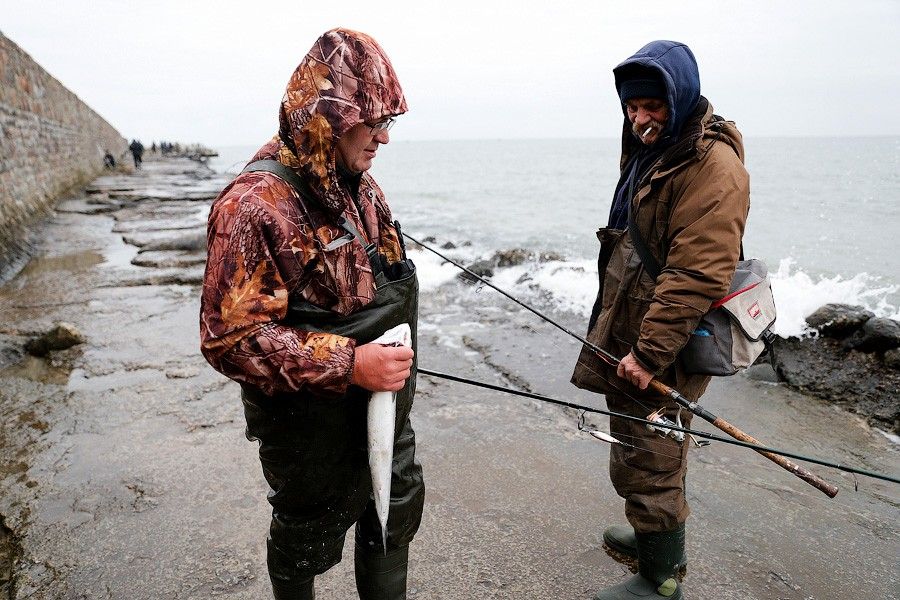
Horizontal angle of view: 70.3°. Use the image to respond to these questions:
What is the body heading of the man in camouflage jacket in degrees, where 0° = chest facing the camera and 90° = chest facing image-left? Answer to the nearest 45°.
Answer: approximately 315°

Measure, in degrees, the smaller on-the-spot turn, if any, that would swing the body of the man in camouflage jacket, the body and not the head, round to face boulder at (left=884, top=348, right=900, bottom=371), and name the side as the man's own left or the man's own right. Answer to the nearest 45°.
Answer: approximately 90° to the man's own left

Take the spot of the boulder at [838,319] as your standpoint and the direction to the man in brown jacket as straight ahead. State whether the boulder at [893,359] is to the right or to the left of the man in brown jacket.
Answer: left

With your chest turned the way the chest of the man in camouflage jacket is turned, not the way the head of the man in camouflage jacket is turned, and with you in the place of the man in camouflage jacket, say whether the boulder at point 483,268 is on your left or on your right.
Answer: on your left

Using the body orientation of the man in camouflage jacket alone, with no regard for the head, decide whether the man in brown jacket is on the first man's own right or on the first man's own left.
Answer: on the first man's own left

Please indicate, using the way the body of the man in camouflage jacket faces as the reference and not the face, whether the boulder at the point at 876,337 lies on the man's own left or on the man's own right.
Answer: on the man's own left

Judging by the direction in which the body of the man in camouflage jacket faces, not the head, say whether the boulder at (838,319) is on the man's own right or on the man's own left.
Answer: on the man's own left

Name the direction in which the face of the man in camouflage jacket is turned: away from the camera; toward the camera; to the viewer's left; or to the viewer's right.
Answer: to the viewer's right
